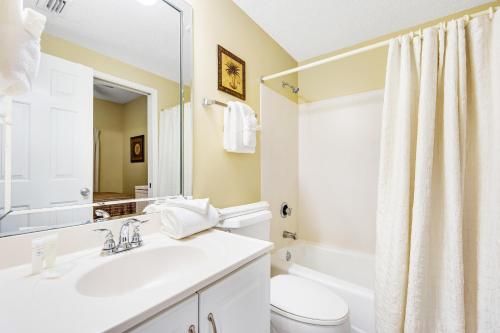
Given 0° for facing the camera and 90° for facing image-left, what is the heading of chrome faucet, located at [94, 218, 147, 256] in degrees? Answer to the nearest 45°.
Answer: approximately 315°

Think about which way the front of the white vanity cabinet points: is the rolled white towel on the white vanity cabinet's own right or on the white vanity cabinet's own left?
on the white vanity cabinet's own left

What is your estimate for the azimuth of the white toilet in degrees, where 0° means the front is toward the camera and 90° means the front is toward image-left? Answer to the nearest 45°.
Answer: approximately 315°

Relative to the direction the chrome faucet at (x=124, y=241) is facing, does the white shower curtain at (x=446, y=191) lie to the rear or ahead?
ahead

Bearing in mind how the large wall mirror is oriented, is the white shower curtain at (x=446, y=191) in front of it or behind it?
in front

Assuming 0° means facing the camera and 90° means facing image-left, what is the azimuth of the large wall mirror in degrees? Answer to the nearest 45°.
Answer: approximately 315°
